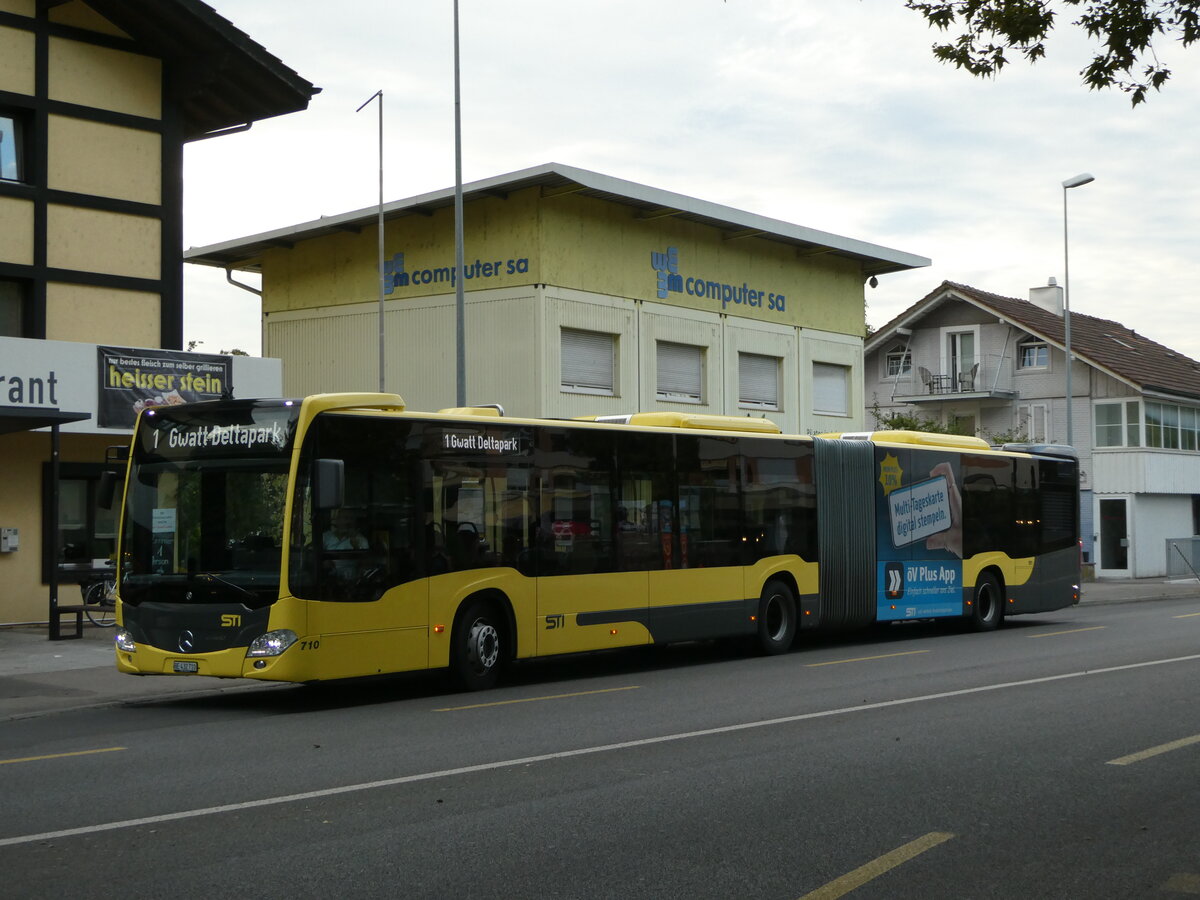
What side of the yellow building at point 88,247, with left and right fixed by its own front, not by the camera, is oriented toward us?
front

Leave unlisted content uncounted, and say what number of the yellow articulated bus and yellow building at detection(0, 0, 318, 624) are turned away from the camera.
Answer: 0

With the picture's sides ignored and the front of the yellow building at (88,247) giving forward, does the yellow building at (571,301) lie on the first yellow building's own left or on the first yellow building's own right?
on the first yellow building's own left

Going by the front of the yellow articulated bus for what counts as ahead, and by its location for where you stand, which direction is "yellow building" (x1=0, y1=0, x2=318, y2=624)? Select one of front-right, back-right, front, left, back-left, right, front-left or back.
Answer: right

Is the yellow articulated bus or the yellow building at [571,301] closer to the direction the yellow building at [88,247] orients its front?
the yellow articulated bus

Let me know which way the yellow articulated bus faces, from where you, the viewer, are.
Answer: facing the viewer and to the left of the viewer

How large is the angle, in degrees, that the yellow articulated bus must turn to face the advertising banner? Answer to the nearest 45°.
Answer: approximately 90° to its right
